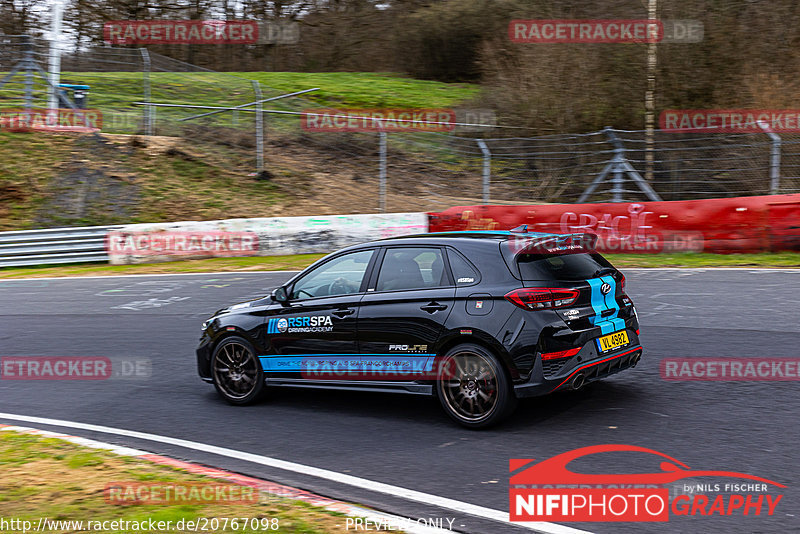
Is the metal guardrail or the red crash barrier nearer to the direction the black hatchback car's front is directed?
the metal guardrail

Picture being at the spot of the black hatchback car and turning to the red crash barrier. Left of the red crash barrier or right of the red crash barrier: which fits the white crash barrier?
left

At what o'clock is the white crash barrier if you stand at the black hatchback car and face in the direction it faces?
The white crash barrier is roughly at 1 o'clock from the black hatchback car.

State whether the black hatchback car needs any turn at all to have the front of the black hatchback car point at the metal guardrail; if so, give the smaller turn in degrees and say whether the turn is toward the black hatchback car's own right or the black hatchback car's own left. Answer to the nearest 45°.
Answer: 0° — it already faces it

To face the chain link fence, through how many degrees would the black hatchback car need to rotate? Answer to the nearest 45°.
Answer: approximately 45° to its right

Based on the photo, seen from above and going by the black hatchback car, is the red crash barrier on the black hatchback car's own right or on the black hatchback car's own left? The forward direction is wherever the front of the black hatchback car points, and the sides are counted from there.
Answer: on the black hatchback car's own right

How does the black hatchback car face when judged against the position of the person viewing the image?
facing away from the viewer and to the left of the viewer
